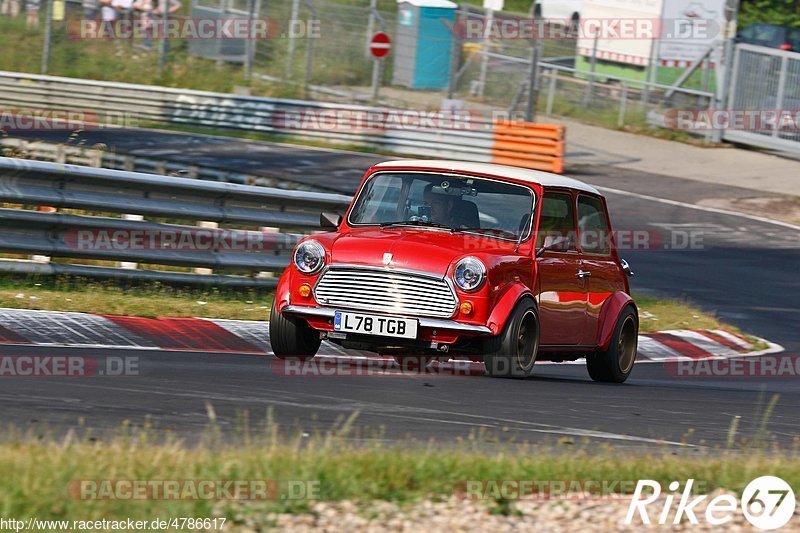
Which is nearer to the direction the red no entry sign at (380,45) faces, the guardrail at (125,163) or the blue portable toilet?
the guardrail

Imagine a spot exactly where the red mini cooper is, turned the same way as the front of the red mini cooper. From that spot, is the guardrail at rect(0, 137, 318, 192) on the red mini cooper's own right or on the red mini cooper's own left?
on the red mini cooper's own right

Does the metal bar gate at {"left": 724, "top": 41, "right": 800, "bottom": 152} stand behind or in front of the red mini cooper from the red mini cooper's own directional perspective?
behind

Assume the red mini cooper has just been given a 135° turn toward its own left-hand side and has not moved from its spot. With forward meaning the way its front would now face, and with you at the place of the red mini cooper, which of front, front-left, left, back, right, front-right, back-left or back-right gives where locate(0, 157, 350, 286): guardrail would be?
back-left

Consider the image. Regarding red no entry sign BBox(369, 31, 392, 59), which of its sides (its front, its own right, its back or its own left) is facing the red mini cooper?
front

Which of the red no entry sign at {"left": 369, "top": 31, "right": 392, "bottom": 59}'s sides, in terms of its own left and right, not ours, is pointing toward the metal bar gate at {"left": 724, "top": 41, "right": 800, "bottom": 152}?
left

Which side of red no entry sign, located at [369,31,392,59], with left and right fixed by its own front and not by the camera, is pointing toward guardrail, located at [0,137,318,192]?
front

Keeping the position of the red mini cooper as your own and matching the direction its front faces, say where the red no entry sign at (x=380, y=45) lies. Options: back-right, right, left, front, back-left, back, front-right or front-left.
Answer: back-right

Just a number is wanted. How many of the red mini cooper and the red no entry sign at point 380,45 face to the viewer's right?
0

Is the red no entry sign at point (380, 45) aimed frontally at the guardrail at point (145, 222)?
yes

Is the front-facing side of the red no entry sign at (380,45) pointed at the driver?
yes

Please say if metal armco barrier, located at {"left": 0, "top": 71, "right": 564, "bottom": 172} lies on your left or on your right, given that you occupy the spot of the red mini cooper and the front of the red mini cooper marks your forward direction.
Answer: on your right

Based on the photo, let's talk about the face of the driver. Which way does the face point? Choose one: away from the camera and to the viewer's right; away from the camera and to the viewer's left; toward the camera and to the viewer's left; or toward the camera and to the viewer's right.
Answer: toward the camera and to the viewer's left

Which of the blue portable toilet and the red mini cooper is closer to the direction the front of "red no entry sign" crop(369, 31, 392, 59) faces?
the red mini cooper

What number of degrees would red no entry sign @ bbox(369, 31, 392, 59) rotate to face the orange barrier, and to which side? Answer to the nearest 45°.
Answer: approximately 45° to its left
